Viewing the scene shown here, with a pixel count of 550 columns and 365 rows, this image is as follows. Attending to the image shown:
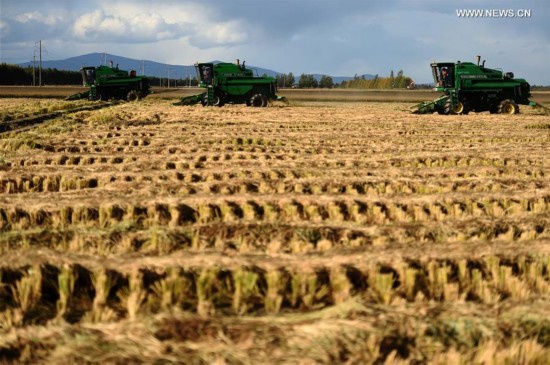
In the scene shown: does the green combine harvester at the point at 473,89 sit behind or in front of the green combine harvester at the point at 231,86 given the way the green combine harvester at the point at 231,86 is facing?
behind

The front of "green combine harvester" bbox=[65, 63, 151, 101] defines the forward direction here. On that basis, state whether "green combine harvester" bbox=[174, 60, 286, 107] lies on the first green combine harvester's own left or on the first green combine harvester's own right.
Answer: on the first green combine harvester's own left

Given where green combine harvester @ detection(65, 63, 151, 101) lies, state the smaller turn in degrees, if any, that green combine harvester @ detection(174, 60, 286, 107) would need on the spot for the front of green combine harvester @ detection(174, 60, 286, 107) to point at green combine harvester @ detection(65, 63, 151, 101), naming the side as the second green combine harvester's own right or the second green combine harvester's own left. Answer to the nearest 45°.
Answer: approximately 45° to the second green combine harvester's own right

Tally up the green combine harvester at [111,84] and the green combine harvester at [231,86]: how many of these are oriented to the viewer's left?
2

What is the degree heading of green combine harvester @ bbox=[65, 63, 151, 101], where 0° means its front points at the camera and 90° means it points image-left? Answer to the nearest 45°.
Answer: approximately 90°

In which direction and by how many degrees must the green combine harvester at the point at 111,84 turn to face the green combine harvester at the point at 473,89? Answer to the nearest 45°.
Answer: approximately 135° to its left

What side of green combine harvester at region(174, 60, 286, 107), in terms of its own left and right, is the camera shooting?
left
